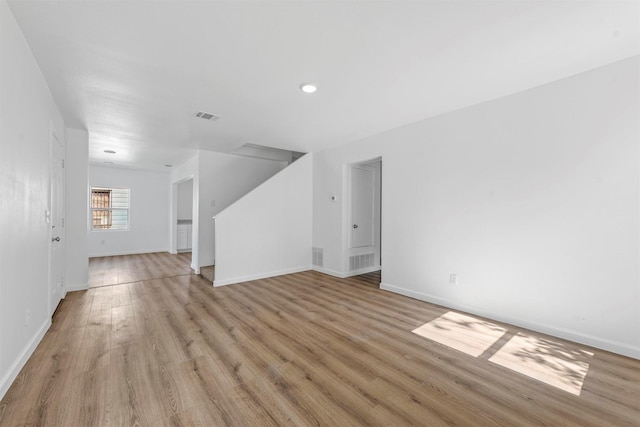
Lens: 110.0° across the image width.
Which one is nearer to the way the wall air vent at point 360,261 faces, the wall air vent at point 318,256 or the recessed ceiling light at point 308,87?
the recessed ceiling light

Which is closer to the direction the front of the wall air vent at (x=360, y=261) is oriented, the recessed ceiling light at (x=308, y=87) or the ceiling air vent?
the recessed ceiling light

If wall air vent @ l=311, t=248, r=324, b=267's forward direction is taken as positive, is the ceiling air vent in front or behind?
in front

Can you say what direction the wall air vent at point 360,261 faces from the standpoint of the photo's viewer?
facing the viewer and to the right of the viewer

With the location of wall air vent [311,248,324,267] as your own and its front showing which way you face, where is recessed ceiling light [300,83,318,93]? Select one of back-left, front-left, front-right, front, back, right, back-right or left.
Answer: front-left

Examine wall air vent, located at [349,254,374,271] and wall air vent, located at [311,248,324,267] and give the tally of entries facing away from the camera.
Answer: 0

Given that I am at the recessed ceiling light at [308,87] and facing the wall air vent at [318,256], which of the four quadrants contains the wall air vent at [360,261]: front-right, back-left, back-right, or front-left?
front-right

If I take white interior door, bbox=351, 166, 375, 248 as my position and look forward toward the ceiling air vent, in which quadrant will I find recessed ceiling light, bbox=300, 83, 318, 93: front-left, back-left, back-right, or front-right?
front-left

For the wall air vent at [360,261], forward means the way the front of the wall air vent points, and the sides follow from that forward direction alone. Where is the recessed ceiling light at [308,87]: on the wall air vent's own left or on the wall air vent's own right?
on the wall air vent's own right

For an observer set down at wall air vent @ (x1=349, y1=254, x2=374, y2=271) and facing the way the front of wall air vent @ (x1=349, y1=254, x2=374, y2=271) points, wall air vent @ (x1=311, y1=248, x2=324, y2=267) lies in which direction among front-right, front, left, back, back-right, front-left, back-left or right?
back-right

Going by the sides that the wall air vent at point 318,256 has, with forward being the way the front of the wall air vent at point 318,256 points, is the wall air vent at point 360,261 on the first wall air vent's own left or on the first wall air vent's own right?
on the first wall air vent's own left
